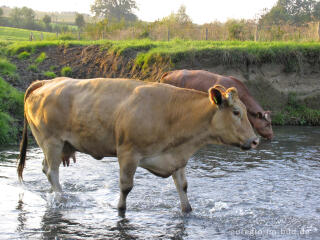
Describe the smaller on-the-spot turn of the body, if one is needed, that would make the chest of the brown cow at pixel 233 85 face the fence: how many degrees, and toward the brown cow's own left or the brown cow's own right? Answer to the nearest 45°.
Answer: approximately 90° to the brown cow's own left

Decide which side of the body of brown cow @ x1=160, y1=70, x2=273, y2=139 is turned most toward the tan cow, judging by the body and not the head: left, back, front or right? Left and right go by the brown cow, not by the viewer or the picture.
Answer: right

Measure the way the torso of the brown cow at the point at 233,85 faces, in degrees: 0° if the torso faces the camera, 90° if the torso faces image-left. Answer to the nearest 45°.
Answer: approximately 270°
